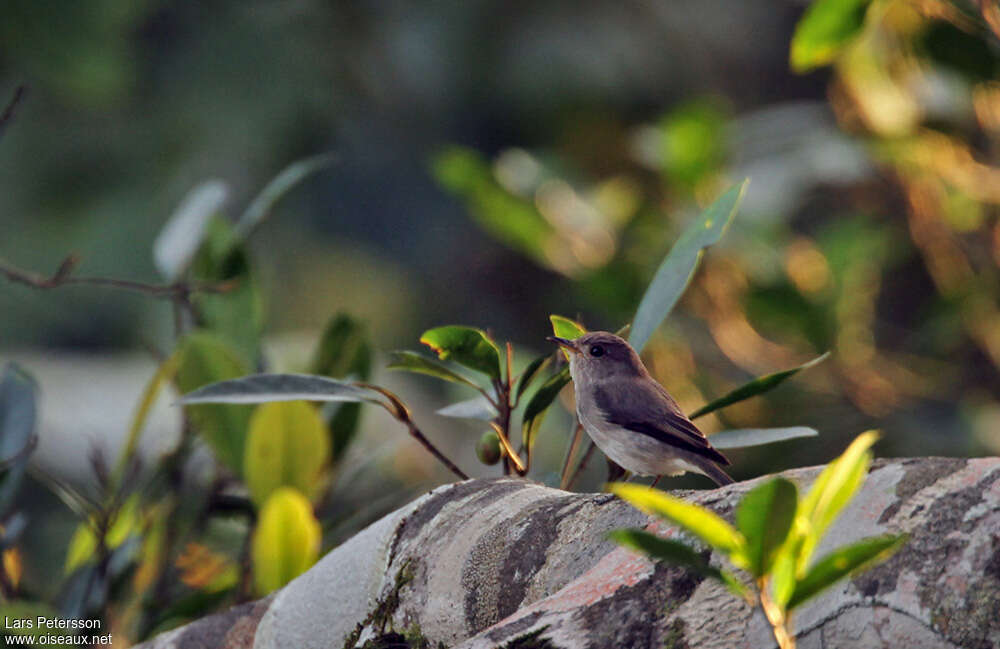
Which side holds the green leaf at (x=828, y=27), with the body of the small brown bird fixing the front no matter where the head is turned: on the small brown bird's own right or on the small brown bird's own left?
on the small brown bird's own right

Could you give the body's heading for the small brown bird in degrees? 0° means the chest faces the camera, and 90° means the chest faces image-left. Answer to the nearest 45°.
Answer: approximately 90°

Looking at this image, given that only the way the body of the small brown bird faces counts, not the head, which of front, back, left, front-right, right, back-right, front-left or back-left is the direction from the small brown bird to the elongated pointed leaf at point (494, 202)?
right

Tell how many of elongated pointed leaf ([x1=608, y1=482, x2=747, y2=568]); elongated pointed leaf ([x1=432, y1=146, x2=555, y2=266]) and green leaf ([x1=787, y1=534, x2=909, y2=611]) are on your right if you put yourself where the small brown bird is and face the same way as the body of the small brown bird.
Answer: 1

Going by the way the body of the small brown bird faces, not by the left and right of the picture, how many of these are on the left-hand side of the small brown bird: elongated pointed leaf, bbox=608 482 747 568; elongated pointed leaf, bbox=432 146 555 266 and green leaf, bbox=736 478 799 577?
2

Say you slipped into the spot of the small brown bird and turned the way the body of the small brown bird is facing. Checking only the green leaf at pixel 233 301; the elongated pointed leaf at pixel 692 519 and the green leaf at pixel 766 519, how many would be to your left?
2
